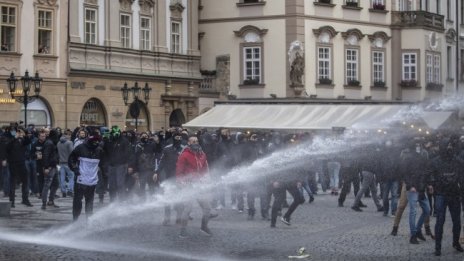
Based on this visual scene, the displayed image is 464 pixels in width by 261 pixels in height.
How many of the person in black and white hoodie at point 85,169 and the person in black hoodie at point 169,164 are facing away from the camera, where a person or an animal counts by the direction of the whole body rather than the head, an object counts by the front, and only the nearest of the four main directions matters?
0

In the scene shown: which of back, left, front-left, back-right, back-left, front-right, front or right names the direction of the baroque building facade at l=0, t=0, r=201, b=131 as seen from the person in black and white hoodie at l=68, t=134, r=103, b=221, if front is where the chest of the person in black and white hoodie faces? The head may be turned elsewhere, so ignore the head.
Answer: back-left

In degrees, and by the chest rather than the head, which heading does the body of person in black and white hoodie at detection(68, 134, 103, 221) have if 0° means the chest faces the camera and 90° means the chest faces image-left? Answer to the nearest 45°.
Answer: approximately 315°
